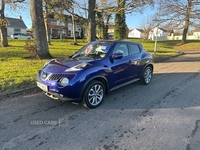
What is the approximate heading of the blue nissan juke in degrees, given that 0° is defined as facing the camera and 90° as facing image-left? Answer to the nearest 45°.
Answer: approximately 45°
